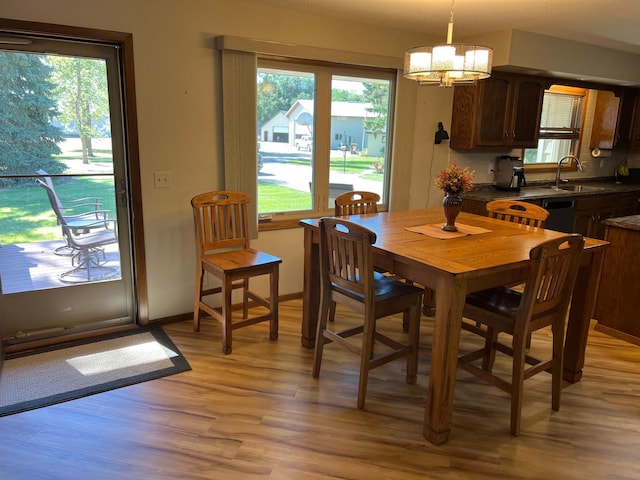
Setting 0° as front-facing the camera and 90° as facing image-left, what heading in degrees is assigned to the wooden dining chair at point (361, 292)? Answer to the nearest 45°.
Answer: approximately 225°

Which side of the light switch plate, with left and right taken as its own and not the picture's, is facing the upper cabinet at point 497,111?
left

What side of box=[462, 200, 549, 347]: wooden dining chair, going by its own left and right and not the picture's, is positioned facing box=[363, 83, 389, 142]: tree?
right

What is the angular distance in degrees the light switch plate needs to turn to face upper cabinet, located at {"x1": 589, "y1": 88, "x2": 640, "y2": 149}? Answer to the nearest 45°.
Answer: approximately 90° to its left

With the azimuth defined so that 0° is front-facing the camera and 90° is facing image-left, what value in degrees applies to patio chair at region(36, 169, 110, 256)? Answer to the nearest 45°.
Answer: approximately 270°

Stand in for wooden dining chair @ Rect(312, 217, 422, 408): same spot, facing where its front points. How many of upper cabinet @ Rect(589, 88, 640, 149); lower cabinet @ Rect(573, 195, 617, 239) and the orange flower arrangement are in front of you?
3

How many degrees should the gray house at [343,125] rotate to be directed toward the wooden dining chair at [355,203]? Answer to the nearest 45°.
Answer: approximately 45° to its left

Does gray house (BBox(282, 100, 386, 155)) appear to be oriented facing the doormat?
yes

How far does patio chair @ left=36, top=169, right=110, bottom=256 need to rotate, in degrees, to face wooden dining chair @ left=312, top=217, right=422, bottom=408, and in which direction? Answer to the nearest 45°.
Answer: approximately 45° to its right

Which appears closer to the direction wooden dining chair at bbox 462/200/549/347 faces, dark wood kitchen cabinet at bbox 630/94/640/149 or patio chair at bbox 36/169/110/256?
the patio chair

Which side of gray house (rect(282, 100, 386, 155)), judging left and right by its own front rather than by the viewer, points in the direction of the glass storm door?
front
